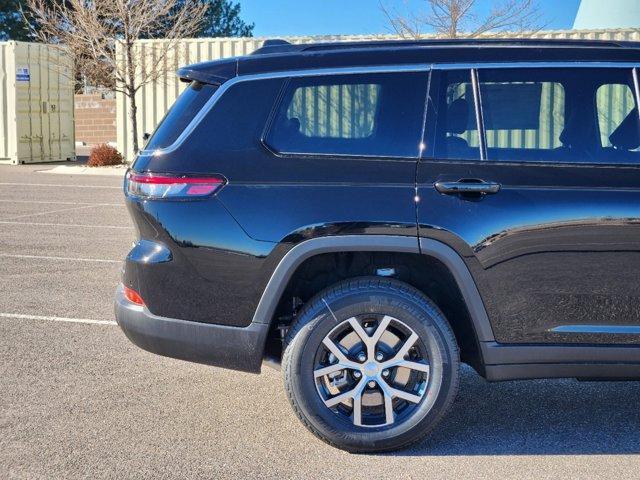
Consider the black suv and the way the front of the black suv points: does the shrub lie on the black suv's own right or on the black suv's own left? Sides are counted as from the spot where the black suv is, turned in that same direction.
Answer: on the black suv's own left

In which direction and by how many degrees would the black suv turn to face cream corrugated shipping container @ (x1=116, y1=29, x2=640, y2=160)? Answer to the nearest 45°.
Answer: approximately 90° to its left

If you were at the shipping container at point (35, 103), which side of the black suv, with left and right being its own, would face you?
left

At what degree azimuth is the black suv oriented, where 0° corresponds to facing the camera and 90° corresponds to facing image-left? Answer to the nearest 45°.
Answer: approximately 270°

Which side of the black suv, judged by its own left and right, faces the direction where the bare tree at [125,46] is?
left
